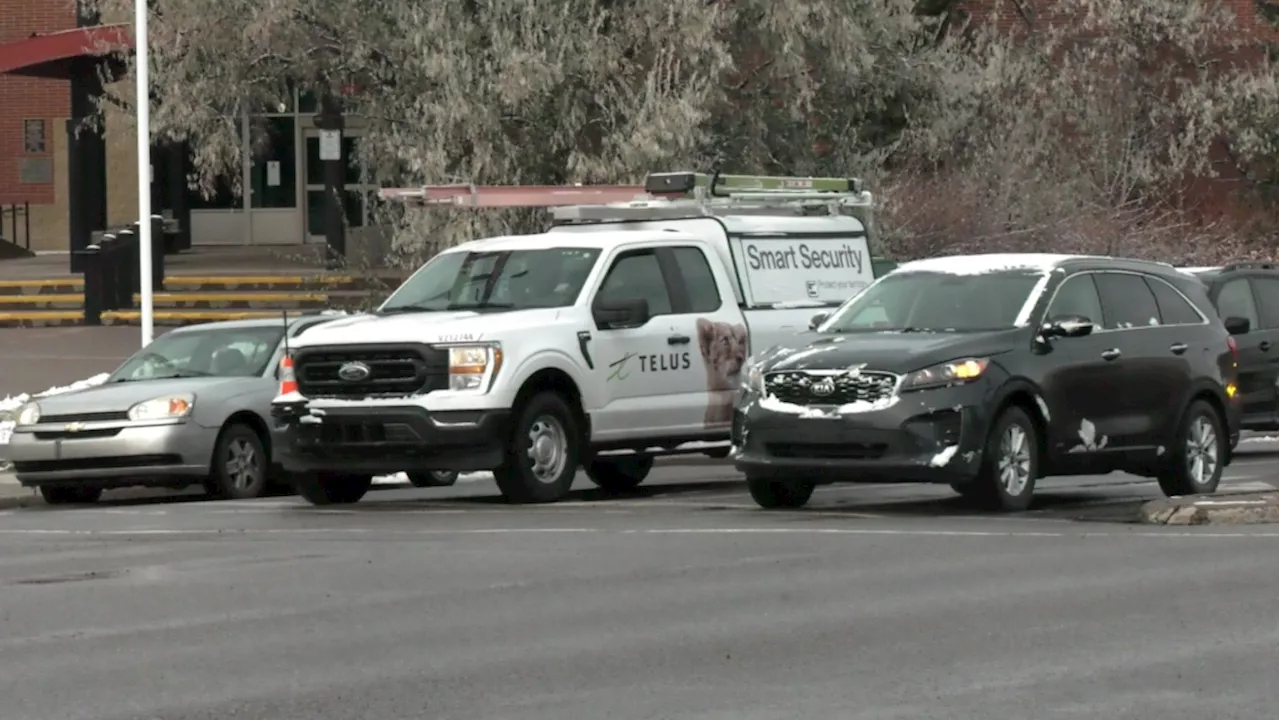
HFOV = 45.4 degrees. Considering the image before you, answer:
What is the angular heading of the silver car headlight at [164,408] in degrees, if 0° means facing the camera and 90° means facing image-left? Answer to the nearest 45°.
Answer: approximately 45°

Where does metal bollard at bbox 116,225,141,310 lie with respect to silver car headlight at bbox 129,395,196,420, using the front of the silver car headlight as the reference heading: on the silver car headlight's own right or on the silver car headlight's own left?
on the silver car headlight's own right

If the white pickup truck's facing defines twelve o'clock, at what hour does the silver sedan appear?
The silver sedan is roughly at 2 o'clock from the white pickup truck.

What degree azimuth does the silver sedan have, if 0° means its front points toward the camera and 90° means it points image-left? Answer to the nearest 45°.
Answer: approximately 45°

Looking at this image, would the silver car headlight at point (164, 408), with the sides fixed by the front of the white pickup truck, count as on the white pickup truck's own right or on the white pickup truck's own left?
on the white pickup truck's own right

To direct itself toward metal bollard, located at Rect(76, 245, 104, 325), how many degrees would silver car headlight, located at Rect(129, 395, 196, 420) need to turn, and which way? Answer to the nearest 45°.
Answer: approximately 135° to its right

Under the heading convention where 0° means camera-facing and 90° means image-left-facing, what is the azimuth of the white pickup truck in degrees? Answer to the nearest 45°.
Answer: approximately 45°

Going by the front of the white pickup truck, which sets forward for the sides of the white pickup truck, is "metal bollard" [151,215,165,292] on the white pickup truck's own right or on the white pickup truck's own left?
on the white pickup truck's own right

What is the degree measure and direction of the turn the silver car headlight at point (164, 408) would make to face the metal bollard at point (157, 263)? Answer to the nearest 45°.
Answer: approximately 135° to its right

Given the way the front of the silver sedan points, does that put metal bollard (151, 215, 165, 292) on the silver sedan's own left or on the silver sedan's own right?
on the silver sedan's own right

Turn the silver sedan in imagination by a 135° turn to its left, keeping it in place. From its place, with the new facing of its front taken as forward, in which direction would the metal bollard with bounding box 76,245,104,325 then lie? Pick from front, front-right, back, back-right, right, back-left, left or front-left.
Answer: left
